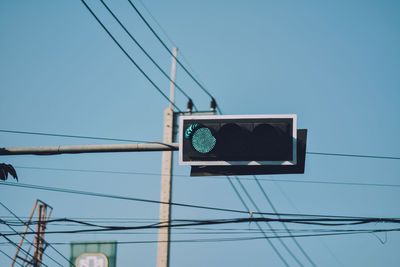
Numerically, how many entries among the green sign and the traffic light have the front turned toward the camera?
2

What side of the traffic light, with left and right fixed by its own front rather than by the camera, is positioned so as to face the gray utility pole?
back

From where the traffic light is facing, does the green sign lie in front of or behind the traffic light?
behind

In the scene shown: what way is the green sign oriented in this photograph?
toward the camera

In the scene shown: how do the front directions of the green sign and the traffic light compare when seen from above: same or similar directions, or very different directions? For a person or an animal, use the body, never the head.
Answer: same or similar directions

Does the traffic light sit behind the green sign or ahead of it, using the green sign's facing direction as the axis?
ahead

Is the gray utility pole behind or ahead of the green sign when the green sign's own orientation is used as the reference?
ahead
